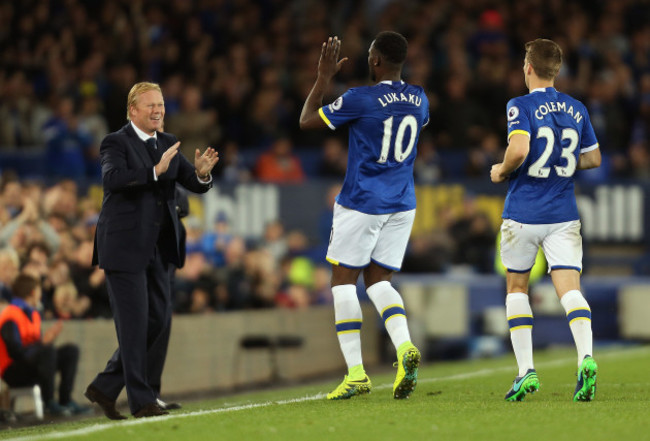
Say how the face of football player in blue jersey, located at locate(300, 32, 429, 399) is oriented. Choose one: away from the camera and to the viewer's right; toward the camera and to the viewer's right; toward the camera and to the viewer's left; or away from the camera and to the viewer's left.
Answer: away from the camera and to the viewer's left

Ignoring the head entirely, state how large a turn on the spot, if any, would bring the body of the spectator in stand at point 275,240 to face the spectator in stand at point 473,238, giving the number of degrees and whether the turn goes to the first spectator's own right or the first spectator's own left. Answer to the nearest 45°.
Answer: approximately 90° to the first spectator's own left

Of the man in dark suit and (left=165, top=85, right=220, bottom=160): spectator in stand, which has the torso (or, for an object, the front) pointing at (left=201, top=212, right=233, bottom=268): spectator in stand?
(left=165, top=85, right=220, bottom=160): spectator in stand

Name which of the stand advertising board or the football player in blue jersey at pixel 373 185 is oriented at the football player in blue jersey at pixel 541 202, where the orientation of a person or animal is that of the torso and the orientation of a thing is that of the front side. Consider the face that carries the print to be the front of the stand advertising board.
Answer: the stand advertising board

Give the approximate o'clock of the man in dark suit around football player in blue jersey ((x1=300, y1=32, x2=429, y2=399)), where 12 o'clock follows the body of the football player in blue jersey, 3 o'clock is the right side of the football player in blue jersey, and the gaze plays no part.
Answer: The man in dark suit is roughly at 10 o'clock from the football player in blue jersey.

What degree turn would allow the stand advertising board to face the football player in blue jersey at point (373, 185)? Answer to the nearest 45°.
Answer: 0° — it already faces them

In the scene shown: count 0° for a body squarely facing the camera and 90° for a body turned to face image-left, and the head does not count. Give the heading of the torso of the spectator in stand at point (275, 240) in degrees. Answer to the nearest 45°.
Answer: approximately 0°
